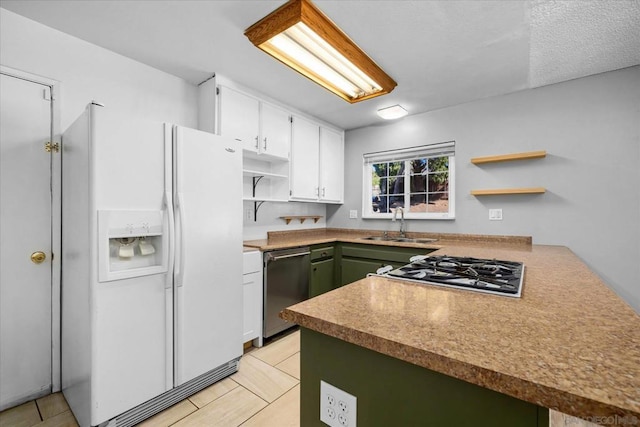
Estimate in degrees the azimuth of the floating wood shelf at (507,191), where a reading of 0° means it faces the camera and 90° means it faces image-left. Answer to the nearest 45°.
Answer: approximately 0°

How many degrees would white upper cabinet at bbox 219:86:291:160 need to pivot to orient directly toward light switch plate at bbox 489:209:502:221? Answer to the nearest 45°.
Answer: approximately 45° to its left

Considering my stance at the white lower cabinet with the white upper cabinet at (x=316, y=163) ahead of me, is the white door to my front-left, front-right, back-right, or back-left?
back-left

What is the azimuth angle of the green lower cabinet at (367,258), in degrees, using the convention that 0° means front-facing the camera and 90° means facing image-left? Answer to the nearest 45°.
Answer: approximately 45°

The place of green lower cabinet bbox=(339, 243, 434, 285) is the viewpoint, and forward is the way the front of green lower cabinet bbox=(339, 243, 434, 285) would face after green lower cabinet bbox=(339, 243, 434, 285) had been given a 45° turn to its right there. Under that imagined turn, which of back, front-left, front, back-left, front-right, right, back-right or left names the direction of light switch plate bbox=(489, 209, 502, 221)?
back

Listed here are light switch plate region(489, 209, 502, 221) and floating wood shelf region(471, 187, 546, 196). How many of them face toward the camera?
2

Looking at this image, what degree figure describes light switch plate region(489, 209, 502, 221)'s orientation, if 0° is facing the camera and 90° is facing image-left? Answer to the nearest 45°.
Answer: approximately 0°

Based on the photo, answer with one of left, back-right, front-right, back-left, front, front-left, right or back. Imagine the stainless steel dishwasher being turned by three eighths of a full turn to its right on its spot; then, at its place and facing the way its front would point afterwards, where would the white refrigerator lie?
front-left

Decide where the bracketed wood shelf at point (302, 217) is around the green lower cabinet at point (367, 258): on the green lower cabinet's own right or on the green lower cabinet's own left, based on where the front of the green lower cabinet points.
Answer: on the green lower cabinet's own right
